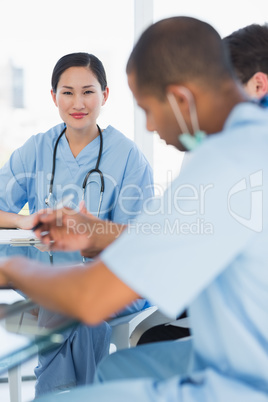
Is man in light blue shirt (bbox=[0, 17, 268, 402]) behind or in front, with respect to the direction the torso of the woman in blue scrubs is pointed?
in front

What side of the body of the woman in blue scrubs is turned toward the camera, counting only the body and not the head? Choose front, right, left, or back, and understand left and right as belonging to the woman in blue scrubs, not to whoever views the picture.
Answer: front

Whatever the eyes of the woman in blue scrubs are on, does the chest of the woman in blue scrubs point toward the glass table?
yes
